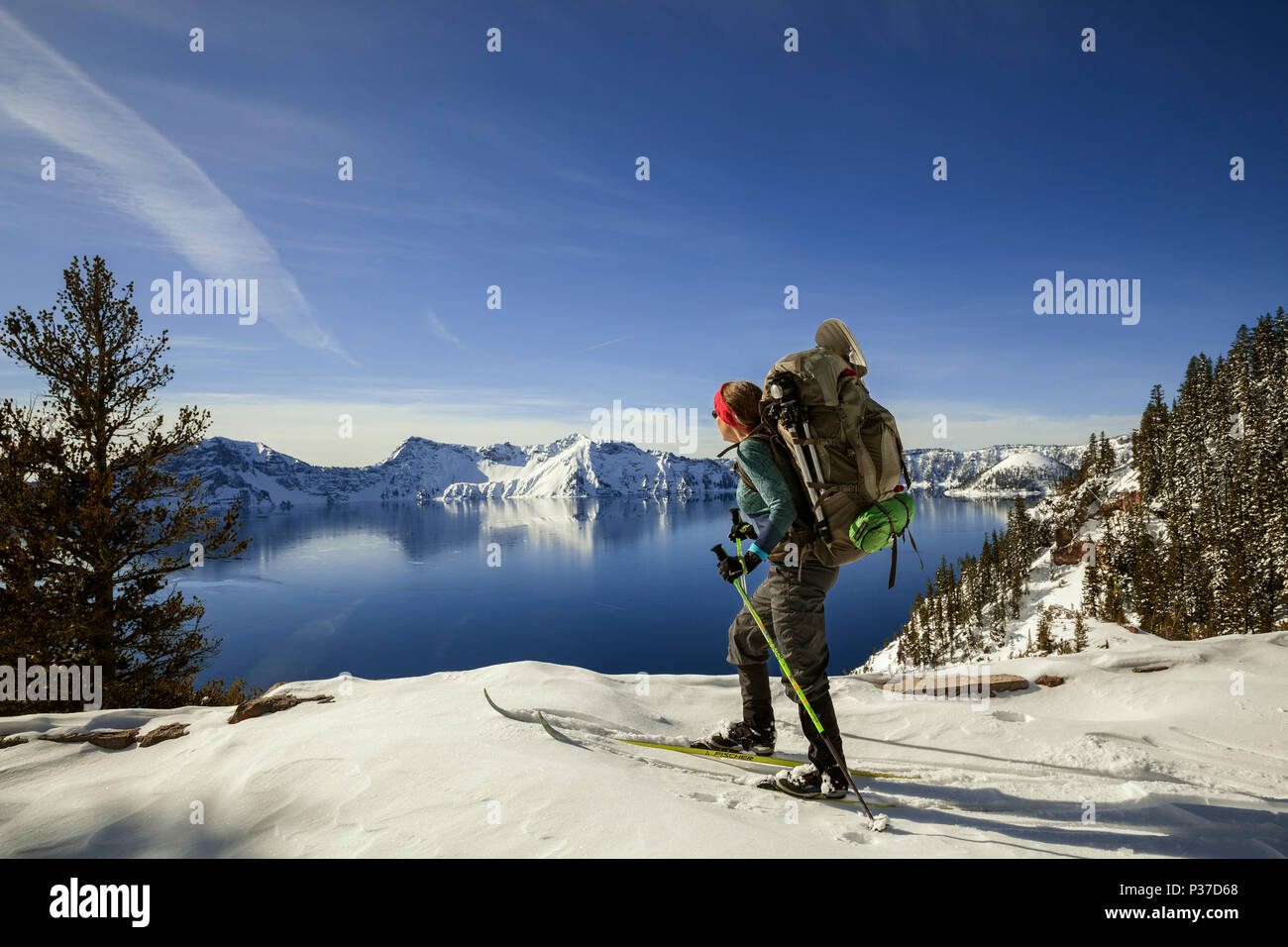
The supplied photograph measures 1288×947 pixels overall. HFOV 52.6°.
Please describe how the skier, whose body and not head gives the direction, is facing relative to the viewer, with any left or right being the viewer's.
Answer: facing to the left of the viewer
